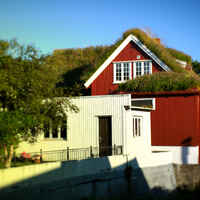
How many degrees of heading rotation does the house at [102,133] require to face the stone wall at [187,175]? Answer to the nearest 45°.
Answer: approximately 90° to its left

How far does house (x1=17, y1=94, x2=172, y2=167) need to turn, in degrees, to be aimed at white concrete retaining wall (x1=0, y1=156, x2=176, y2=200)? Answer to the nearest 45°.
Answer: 0° — it already faces it

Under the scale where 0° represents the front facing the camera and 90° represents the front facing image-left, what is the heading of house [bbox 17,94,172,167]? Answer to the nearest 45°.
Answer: approximately 0°

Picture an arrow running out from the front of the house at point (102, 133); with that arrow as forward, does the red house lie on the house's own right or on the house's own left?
on the house's own left

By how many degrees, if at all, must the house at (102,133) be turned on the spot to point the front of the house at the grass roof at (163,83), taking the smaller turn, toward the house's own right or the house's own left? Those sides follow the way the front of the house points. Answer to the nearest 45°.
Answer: approximately 135° to the house's own left

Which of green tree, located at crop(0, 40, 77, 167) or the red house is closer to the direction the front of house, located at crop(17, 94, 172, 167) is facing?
the green tree
